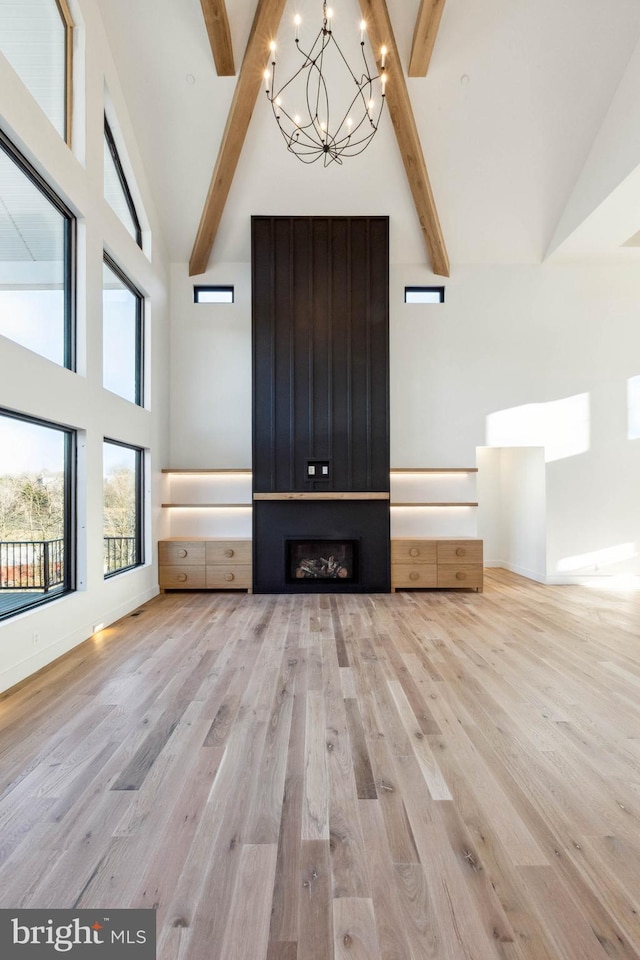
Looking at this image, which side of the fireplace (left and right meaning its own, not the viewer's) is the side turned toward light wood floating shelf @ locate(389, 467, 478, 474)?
left

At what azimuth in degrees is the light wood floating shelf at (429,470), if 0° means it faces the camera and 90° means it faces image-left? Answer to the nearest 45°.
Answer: approximately 0°

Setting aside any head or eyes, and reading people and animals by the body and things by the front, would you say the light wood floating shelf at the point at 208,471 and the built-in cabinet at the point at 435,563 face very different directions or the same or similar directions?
same or similar directions

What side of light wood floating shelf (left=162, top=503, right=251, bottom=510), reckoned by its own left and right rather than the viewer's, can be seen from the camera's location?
front

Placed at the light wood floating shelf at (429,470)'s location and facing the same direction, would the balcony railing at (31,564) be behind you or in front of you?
in front

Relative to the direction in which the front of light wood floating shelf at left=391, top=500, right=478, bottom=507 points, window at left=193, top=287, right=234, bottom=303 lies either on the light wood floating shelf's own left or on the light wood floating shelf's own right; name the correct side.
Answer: on the light wood floating shelf's own right

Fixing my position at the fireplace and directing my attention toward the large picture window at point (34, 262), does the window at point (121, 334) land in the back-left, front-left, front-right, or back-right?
front-right

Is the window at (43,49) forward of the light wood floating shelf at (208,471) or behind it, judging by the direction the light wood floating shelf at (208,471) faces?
forward

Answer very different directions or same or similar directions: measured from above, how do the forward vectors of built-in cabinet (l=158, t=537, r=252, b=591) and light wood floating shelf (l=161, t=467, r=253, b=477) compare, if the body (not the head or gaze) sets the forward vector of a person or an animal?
same or similar directions

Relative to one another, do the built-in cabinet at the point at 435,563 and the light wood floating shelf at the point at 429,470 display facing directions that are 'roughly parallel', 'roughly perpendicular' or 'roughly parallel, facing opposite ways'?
roughly parallel

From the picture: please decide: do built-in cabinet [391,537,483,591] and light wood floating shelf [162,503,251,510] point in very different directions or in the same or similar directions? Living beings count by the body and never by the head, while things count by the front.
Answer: same or similar directions

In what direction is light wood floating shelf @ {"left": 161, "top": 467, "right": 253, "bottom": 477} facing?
toward the camera

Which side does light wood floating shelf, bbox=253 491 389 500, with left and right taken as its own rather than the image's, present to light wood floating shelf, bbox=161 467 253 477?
right

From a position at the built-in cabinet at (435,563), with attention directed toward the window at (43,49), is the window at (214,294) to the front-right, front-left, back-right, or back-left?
front-right

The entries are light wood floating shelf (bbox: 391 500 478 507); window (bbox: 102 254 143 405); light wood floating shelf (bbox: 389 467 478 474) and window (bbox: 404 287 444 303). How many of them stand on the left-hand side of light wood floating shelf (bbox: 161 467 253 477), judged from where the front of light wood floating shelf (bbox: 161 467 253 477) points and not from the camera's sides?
3

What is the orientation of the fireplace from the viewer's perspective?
toward the camera

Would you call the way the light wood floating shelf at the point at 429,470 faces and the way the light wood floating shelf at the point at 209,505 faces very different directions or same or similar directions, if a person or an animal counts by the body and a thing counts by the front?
same or similar directions

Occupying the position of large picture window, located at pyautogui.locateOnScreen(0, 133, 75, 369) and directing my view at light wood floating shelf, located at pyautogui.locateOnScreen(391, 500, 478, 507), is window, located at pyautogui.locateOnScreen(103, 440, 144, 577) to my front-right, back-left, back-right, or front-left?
front-left
